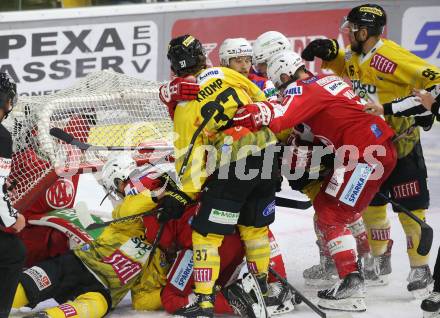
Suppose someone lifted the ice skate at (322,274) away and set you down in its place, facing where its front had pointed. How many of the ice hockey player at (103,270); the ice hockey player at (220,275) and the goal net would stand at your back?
0

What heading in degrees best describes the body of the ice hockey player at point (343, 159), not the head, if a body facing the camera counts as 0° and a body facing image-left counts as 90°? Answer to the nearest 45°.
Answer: approximately 90°

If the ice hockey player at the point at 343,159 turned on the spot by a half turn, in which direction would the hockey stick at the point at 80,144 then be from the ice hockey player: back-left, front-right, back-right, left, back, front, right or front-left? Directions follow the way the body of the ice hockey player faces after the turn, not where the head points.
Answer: back

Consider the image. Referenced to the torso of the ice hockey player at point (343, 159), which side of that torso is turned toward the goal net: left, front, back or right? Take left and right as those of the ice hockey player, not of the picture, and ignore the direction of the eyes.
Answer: front

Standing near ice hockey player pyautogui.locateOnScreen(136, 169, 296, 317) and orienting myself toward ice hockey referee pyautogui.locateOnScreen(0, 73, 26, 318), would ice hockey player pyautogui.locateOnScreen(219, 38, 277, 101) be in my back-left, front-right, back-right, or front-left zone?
back-right

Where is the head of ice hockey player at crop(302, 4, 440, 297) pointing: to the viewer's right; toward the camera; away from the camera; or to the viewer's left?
to the viewer's left

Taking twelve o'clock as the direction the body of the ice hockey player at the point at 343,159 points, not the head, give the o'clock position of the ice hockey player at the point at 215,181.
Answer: the ice hockey player at the point at 215,181 is roughly at 11 o'clock from the ice hockey player at the point at 343,159.

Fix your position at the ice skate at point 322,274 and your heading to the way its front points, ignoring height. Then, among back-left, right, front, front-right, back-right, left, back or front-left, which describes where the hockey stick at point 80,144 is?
front

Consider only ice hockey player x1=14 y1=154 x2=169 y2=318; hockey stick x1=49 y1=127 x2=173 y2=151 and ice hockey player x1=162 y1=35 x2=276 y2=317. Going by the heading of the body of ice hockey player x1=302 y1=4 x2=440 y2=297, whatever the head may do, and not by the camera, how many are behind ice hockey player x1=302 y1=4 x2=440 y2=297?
0

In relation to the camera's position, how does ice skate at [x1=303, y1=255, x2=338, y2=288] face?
facing to the left of the viewer

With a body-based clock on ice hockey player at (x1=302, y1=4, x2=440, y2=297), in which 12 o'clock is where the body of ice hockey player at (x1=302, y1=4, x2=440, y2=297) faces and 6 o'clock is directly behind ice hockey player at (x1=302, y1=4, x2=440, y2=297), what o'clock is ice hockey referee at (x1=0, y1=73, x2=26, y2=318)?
ice hockey referee at (x1=0, y1=73, x2=26, y2=318) is roughly at 12 o'clock from ice hockey player at (x1=302, y1=4, x2=440, y2=297).

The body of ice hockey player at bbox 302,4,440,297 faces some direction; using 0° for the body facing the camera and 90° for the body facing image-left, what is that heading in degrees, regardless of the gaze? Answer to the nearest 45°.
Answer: approximately 45°

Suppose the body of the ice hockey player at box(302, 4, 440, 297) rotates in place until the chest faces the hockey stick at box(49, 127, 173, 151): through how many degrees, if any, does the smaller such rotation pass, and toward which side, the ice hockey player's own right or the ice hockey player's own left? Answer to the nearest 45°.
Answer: approximately 45° to the ice hockey player's own right
